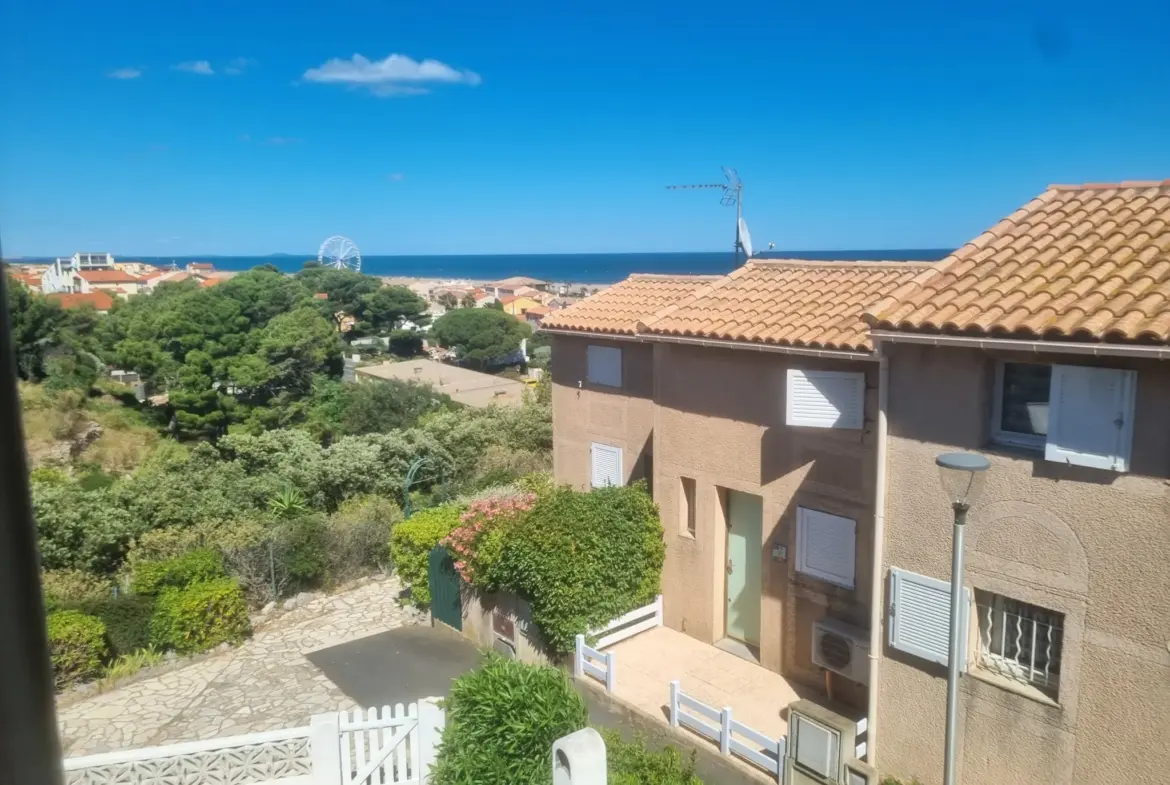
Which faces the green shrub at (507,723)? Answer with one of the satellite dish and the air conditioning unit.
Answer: the air conditioning unit

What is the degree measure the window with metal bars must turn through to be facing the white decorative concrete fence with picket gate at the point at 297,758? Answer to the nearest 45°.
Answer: approximately 45° to its right

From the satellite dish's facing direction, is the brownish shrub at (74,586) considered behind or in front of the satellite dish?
behind

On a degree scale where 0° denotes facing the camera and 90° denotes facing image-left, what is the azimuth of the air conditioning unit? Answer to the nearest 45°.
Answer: approximately 45°

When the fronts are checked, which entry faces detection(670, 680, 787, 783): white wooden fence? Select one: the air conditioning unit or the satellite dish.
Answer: the air conditioning unit

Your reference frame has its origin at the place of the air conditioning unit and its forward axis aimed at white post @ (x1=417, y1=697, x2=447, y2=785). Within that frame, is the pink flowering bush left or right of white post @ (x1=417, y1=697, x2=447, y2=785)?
right

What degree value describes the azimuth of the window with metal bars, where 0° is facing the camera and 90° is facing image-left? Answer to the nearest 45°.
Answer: approximately 45°
